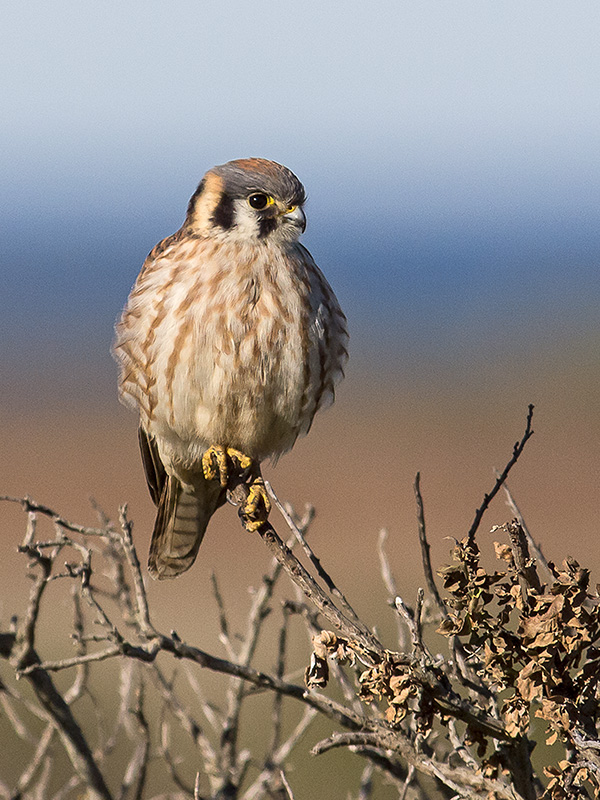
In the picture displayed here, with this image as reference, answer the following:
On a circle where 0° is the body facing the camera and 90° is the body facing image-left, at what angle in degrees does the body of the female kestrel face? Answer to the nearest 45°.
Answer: approximately 315°
